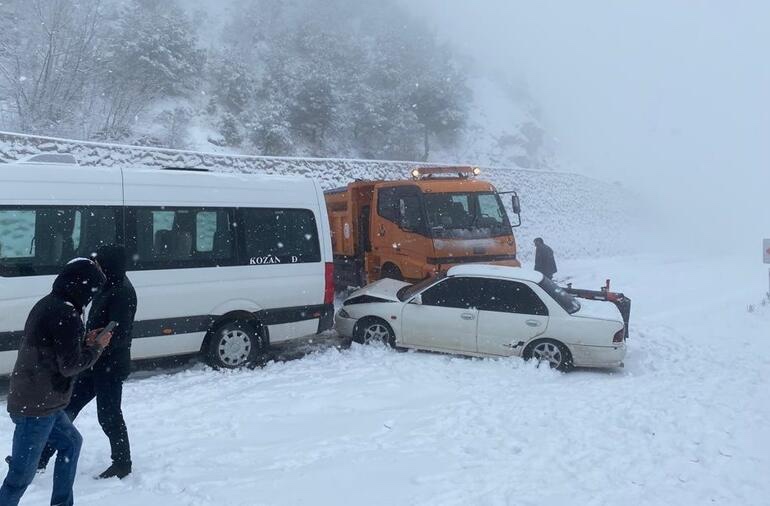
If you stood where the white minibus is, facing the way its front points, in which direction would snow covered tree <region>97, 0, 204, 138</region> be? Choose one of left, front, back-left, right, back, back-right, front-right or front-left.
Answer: right

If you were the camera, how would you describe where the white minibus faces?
facing to the left of the viewer

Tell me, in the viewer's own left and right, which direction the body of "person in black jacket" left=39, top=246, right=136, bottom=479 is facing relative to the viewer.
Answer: facing to the left of the viewer

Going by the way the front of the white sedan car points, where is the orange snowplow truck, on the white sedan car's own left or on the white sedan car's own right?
on the white sedan car's own right

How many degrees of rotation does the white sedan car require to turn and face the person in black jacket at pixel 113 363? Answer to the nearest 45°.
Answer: approximately 45° to its left

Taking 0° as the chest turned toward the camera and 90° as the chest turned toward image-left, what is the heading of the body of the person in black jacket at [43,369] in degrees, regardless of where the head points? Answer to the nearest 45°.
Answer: approximately 270°

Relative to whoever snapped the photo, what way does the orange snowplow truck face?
facing the viewer and to the right of the viewer

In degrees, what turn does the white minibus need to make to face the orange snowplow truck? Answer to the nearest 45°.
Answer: approximately 135° to its right

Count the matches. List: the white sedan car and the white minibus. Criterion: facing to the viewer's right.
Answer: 0

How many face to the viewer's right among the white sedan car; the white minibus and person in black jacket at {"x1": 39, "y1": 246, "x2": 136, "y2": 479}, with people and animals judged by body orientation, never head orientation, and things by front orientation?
0

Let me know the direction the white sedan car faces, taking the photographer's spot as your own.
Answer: facing to the left of the viewer
